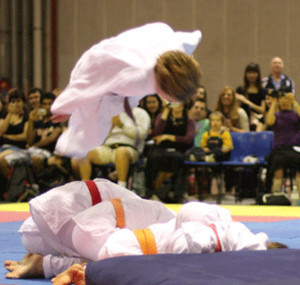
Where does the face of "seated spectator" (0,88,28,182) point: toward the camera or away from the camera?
toward the camera

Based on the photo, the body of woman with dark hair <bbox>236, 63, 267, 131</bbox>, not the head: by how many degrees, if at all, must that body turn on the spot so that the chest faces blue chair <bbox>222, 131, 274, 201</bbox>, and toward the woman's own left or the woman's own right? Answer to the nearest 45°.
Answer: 0° — they already face it

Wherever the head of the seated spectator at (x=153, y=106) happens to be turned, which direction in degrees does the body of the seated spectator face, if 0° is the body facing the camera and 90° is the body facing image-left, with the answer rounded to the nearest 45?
approximately 0°

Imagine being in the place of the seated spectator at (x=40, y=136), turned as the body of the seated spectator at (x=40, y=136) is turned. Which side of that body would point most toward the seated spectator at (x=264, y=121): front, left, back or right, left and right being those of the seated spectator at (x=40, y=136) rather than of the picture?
left

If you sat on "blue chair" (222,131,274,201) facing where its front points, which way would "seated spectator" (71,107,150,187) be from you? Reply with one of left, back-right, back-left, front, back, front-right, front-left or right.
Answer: front-right

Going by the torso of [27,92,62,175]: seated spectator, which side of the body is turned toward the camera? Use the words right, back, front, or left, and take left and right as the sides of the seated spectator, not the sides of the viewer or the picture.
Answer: front

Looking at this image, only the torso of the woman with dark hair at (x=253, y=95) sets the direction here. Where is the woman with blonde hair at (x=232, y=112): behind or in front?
in front

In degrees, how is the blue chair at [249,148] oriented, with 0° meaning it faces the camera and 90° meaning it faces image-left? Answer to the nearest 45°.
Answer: approximately 45°

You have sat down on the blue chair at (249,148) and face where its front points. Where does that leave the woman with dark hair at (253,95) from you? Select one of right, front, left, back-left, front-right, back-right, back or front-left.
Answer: back-right

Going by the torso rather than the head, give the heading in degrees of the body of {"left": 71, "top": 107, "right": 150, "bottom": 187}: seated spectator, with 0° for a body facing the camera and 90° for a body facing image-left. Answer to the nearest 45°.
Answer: approximately 45°

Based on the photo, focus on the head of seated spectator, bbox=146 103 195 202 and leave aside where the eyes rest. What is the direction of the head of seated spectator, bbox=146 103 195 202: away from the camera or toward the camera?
toward the camera

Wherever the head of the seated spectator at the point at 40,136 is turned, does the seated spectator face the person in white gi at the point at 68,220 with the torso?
yes

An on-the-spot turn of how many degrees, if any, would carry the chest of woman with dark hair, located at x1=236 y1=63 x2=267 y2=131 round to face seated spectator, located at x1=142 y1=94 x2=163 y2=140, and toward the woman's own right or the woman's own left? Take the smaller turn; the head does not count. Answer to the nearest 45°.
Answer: approximately 45° to the woman's own right

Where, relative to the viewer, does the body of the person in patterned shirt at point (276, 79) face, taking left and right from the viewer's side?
facing the viewer

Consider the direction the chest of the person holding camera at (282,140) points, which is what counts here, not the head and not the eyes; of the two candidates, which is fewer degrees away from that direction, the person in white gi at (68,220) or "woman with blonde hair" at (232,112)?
the person in white gi

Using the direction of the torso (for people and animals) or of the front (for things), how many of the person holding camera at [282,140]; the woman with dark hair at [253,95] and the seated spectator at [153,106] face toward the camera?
3

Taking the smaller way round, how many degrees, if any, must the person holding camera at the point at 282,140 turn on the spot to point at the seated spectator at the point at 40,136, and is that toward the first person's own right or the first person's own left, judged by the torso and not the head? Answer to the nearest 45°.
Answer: approximately 90° to the first person's own right

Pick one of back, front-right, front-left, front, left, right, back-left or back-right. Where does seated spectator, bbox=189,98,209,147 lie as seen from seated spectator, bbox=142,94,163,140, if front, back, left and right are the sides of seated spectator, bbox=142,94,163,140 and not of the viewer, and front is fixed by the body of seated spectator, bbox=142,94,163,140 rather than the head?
left

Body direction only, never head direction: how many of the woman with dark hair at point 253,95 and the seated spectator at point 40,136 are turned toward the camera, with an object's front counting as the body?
2
